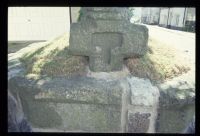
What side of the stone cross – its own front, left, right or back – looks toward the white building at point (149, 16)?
back

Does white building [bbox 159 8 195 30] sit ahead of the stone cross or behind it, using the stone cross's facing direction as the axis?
behind

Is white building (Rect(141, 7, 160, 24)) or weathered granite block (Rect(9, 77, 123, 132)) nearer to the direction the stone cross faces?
the weathered granite block

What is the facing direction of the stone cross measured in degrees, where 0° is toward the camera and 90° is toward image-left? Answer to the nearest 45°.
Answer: approximately 0°

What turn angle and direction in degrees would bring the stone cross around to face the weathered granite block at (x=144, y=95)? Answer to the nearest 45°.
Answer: approximately 45° to its left

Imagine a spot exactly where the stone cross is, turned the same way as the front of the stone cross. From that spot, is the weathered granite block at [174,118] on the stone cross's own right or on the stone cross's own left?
on the stone cross's own left
